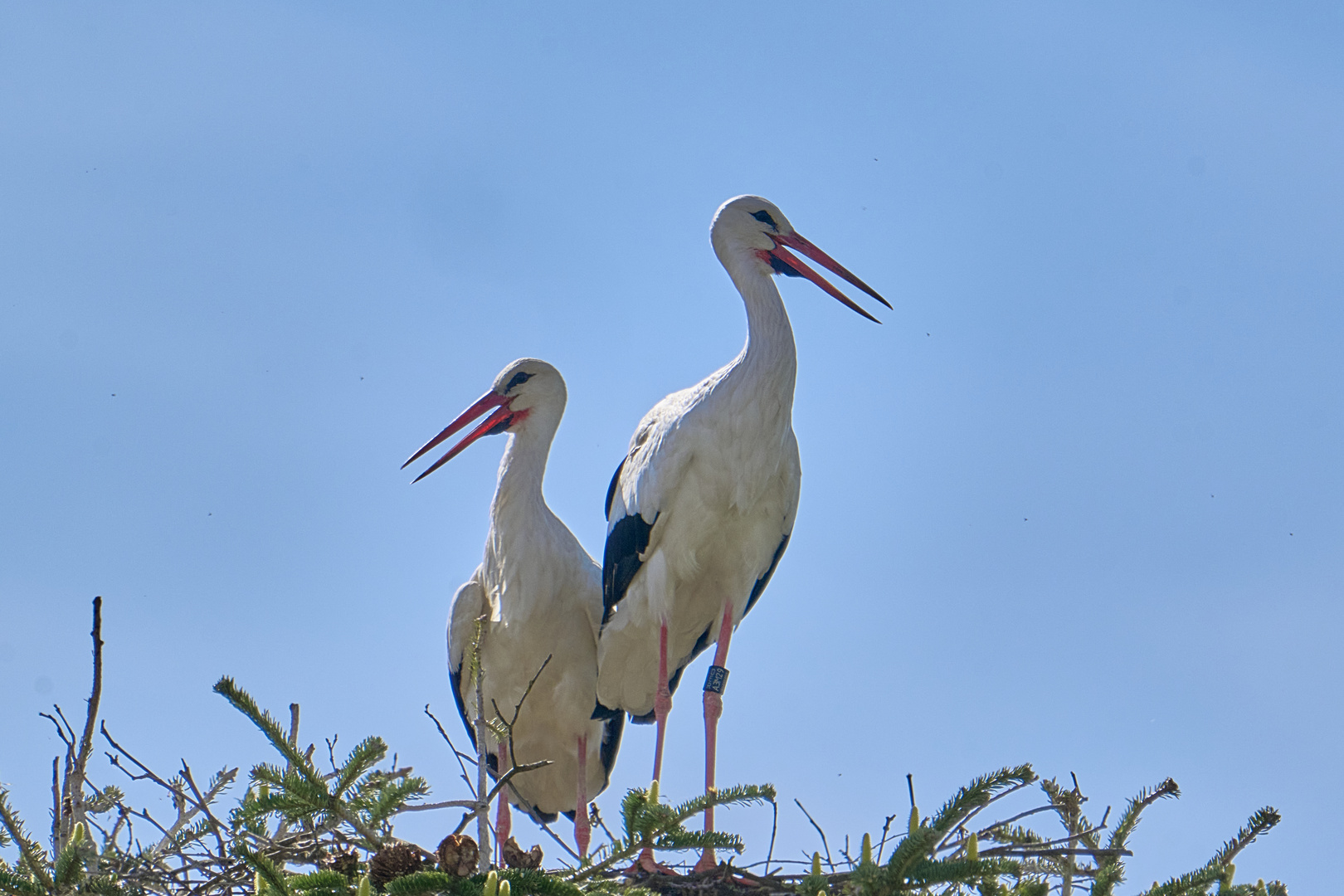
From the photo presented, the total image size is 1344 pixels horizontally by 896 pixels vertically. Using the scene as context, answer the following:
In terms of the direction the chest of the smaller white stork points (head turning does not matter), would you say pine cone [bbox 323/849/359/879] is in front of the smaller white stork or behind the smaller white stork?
in front

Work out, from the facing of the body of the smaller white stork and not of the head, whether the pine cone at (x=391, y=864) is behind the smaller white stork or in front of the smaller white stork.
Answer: in front

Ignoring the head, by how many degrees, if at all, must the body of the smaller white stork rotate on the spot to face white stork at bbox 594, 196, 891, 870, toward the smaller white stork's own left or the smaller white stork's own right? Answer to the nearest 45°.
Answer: approximately 90° to the smaller white stork's own left

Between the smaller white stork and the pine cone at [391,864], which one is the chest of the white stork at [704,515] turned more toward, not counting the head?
the pine cone

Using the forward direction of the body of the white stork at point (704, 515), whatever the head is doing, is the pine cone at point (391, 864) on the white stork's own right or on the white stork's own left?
on the white stork's own right

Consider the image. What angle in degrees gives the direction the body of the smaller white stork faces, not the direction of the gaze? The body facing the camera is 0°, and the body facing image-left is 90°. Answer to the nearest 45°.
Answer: approximately 45°

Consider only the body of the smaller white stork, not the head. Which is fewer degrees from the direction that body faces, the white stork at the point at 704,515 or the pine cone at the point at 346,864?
the pine cone
